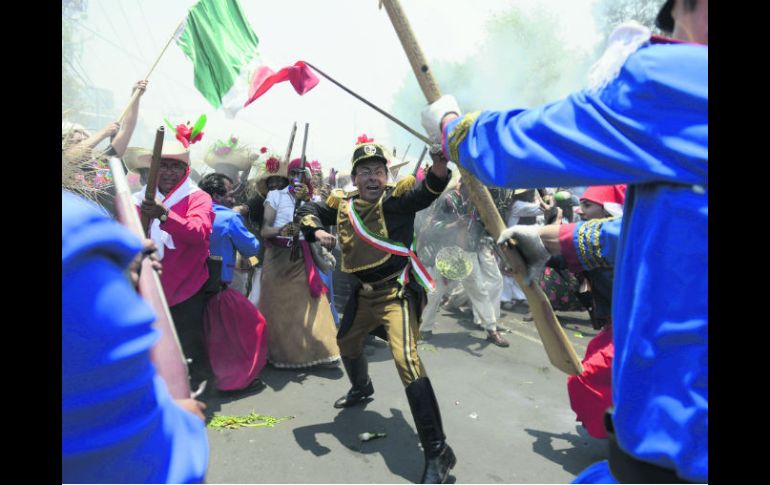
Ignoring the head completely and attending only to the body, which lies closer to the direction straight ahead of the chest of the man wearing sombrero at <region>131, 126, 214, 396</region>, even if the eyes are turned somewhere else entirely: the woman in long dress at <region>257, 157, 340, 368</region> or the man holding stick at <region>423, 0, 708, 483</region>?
the man holding stick

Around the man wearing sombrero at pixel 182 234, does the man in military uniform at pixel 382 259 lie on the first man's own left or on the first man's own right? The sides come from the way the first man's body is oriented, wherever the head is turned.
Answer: on the first man's own left

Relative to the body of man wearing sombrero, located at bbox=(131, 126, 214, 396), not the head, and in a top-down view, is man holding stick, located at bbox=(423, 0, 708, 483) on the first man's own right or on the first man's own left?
on the first man's own left
